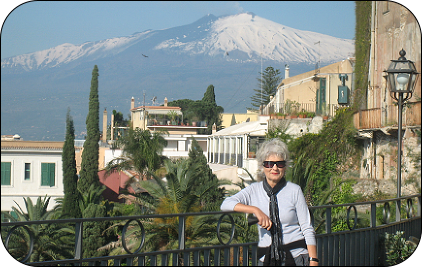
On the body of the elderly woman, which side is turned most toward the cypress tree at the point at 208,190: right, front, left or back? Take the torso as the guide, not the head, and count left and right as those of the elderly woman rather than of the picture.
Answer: back

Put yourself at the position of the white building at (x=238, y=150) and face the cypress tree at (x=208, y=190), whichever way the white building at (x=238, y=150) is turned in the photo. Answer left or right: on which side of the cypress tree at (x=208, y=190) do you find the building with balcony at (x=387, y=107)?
left

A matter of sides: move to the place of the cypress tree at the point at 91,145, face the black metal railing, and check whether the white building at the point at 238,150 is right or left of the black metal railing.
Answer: left

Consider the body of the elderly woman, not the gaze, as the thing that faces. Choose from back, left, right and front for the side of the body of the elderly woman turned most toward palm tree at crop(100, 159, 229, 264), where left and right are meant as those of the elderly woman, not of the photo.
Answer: back

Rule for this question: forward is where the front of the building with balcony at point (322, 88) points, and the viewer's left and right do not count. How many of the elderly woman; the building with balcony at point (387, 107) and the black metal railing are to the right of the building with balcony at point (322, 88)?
0

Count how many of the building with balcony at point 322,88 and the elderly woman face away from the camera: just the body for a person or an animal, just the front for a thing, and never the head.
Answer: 0

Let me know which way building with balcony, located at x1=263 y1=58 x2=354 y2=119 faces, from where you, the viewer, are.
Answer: facing the viewer and to the left of the viewer

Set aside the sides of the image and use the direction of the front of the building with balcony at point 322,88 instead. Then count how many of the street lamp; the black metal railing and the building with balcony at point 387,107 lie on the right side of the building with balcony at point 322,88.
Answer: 0

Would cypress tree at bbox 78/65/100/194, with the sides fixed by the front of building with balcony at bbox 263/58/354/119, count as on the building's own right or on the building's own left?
on the building's own right

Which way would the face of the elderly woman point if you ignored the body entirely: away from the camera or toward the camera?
toward the camera

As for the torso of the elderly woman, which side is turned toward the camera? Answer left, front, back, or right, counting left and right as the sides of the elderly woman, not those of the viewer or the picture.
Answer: front

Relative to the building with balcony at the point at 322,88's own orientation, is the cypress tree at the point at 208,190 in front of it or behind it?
in front

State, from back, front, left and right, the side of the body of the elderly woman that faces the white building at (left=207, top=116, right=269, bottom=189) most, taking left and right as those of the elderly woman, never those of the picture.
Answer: back

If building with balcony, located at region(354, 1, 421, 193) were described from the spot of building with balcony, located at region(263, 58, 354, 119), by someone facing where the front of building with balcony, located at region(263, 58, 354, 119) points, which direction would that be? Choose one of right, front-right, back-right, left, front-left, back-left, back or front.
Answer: front-left

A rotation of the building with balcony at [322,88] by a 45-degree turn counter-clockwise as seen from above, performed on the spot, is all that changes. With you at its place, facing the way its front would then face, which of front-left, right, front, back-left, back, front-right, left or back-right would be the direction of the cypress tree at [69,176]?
right

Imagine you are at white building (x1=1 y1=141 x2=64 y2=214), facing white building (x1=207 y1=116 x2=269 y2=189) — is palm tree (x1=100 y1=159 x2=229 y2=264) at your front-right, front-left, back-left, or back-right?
front-right
